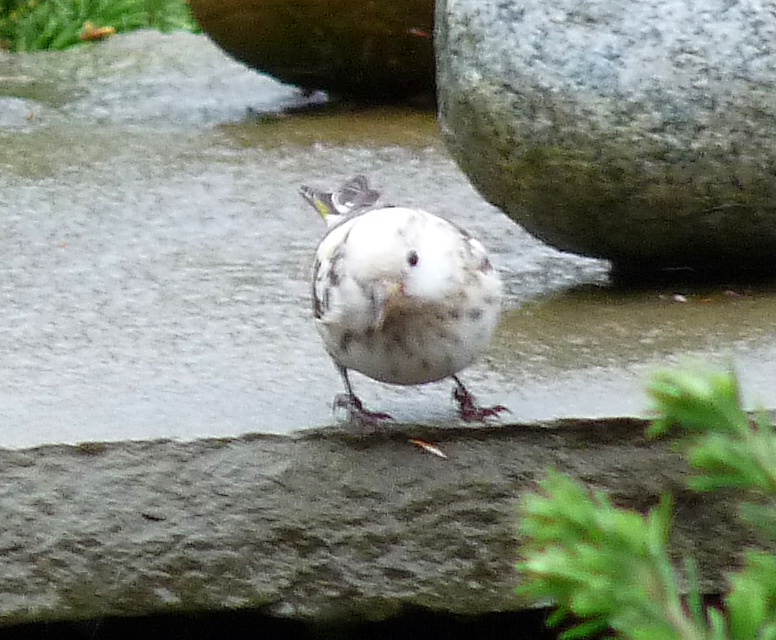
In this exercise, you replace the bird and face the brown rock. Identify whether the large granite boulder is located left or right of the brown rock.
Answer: right

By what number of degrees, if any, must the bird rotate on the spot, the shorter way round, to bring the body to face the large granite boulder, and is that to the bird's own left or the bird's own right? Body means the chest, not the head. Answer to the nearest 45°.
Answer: approximately 90° to the bird's own left

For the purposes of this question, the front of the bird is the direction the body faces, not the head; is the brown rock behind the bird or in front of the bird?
behind

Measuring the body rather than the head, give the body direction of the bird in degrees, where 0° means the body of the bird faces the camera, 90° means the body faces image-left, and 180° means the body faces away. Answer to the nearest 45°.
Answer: approximately 315°
